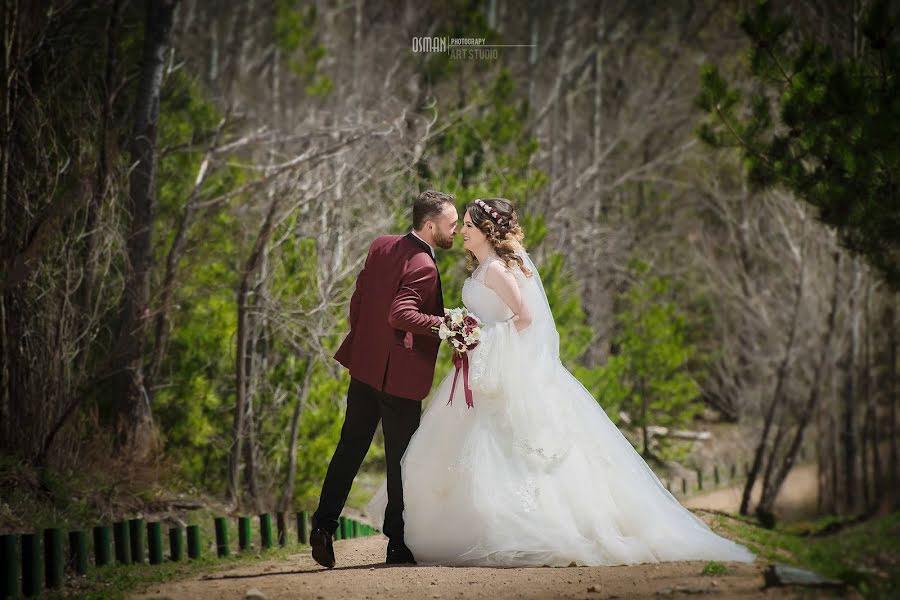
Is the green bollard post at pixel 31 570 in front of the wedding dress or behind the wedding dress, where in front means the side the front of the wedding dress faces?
in front

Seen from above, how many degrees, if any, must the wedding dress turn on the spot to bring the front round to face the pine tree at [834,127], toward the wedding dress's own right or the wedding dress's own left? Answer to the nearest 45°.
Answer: approximately 135° to the wedding dress's own right

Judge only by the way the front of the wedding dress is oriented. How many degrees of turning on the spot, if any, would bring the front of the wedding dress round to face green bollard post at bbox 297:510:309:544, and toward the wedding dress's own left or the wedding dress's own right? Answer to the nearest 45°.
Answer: approximately 45° to the wedding dress's own right

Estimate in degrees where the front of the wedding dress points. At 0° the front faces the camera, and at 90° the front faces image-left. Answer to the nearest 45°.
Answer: approximately 90°

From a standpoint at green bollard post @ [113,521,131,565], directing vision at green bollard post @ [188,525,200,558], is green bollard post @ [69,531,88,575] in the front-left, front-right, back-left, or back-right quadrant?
back-right

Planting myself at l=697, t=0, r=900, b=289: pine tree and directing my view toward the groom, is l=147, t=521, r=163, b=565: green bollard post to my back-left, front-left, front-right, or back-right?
front-right

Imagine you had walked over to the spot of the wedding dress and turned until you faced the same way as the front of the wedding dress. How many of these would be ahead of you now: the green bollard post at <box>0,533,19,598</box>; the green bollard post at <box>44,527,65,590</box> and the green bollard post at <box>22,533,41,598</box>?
3

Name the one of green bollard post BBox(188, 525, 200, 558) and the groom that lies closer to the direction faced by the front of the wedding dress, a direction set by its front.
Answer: the groom

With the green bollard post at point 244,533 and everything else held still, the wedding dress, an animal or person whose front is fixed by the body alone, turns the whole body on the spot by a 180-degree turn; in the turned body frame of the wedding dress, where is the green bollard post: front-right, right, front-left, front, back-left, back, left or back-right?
back-left

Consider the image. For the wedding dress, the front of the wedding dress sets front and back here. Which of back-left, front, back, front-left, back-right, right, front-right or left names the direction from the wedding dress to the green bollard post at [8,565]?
front

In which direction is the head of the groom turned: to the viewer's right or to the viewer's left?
to the viewer's right

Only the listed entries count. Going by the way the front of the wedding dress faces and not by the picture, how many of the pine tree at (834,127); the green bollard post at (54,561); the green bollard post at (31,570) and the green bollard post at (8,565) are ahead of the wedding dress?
3

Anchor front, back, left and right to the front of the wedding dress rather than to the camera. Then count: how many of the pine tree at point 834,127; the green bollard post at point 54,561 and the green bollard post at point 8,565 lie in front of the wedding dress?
2

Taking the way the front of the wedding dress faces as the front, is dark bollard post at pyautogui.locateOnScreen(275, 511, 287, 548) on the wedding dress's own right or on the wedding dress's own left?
on the wedding dress's own right

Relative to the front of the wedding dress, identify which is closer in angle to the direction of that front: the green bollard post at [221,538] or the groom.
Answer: the groom

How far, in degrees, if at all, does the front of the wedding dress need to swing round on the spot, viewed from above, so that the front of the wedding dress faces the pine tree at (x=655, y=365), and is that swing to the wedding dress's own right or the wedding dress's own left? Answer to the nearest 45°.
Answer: approximately 90° to the wedding dress's own right

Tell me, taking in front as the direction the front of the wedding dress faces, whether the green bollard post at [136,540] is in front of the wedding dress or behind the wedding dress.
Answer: in front

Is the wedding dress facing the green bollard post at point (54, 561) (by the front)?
yes

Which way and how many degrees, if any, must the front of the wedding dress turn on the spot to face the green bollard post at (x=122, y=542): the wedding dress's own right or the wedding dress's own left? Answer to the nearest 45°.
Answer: approximately 45° to the wedding dress's own right
